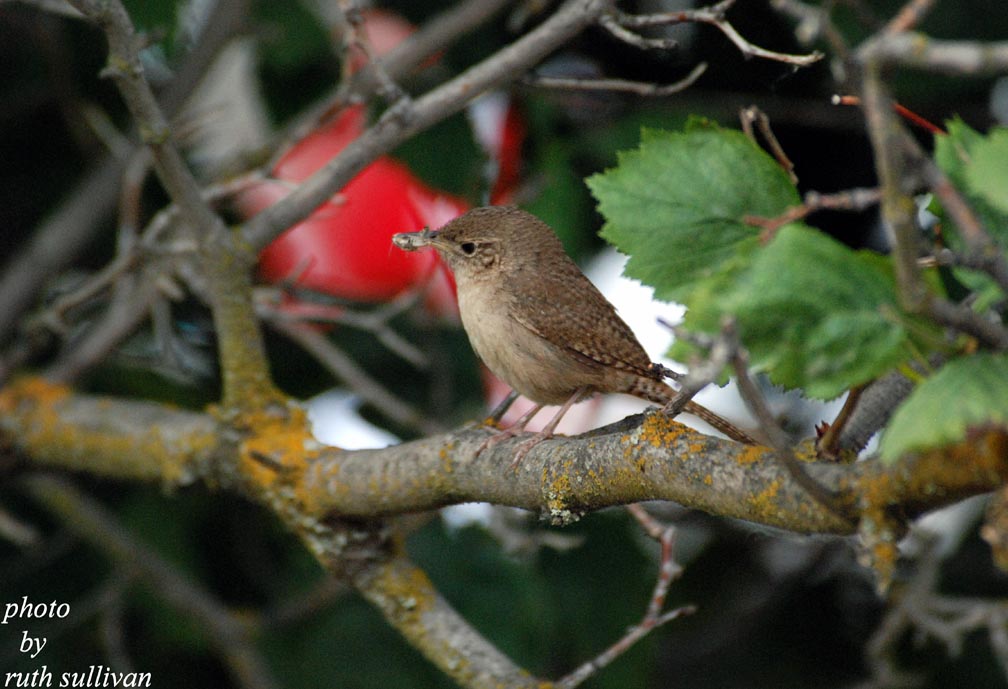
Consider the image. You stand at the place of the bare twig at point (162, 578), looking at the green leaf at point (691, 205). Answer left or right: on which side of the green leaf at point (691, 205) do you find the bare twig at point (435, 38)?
left

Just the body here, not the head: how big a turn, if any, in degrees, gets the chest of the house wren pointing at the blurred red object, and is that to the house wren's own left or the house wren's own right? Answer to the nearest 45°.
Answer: approximately 45° to the house wren's own right

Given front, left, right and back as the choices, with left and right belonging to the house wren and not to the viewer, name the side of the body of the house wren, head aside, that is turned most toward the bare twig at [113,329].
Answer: front

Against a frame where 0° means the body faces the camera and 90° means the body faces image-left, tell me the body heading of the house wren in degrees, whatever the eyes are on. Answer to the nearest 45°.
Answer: approximately 90°

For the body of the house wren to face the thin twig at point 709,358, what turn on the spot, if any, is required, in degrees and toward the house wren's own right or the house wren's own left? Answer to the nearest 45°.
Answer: approximately 180°

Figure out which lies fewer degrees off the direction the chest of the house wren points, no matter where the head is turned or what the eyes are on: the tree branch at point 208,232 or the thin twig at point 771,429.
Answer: the tree branch

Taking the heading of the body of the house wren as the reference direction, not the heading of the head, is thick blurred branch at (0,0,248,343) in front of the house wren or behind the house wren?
in front

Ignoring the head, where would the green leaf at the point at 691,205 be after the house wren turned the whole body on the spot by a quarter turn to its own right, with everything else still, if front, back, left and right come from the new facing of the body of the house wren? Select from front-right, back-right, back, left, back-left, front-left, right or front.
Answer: right
